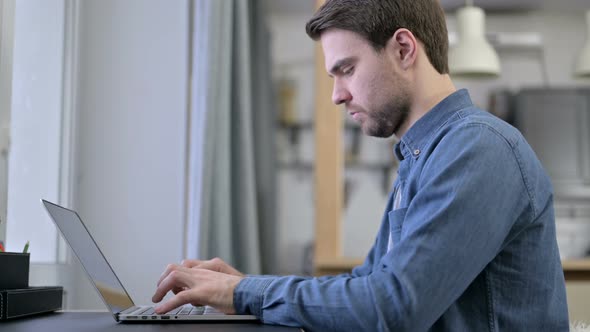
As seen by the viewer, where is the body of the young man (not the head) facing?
to the viewer's left

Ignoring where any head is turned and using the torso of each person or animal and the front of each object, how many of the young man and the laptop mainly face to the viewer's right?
1

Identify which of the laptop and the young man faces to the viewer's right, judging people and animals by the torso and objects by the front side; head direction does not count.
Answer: the laptop

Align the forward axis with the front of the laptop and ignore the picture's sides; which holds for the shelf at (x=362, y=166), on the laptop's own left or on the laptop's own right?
on the laptop's own left

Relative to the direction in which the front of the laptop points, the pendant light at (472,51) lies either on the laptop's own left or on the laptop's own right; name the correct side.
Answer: on the laptop's own left

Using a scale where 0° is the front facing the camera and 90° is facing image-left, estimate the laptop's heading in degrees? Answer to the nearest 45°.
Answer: approximately 270°

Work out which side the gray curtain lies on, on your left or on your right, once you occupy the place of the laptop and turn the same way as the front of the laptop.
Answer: on your left

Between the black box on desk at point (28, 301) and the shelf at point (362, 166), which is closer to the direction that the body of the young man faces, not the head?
the black box on desk

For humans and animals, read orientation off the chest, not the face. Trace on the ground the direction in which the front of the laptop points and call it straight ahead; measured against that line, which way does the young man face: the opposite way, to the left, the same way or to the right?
the opposite way

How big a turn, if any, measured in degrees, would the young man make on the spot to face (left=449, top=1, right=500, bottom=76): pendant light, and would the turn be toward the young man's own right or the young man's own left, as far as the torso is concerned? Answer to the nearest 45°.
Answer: approximately 90° to the young man's own right

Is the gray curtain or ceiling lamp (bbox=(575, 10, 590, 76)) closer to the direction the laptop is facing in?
the ceiling lamp
